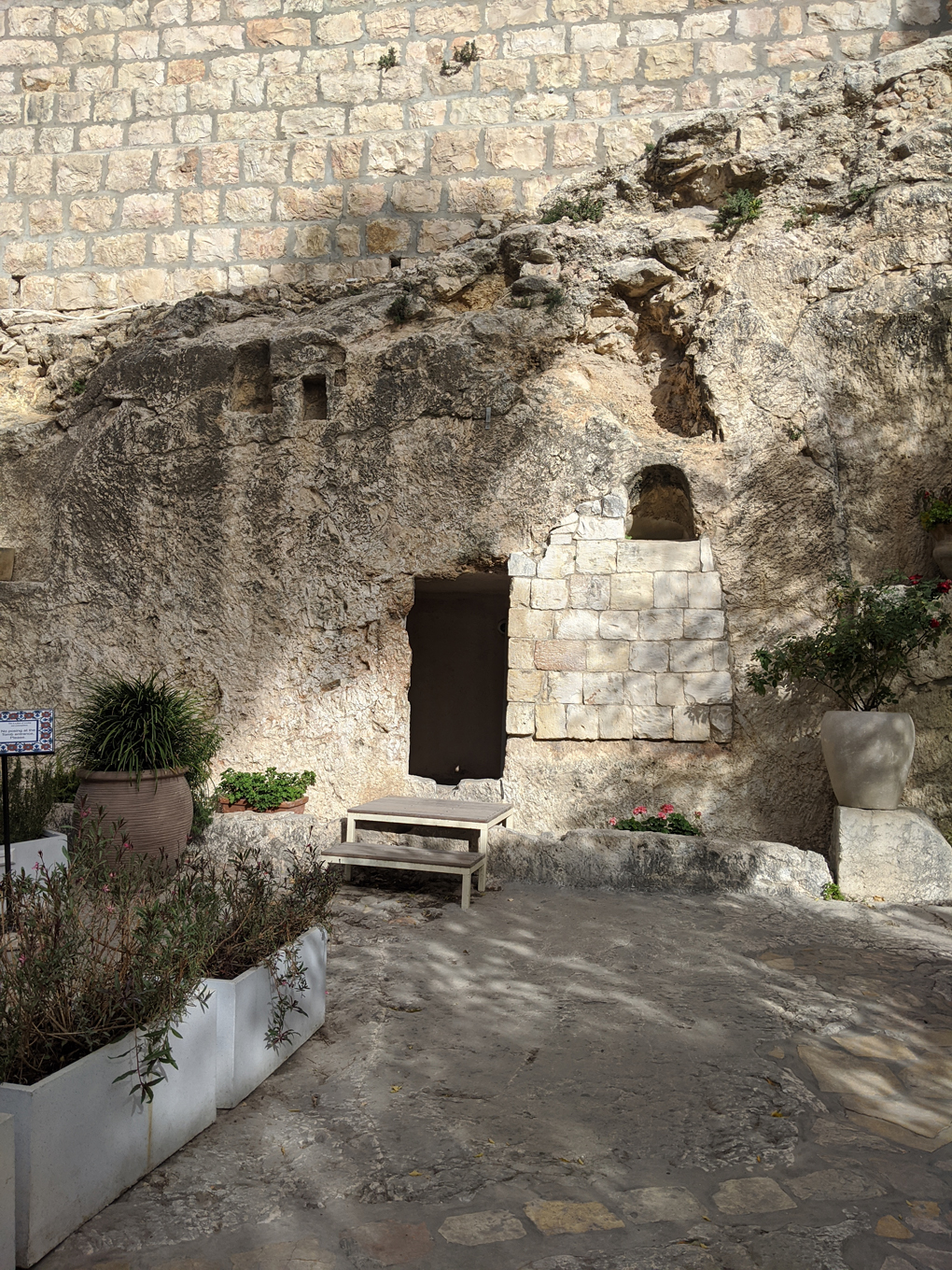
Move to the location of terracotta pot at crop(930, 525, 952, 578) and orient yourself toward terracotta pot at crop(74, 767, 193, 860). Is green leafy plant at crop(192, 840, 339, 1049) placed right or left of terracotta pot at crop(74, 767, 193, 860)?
left

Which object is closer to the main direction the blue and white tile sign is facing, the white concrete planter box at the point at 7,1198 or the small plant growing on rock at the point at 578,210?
the white concrete planter box

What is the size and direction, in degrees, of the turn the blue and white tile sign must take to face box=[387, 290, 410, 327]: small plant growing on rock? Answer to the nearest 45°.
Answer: approximately 135° to its left

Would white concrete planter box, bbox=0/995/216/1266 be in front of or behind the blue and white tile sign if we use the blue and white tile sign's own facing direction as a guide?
in front

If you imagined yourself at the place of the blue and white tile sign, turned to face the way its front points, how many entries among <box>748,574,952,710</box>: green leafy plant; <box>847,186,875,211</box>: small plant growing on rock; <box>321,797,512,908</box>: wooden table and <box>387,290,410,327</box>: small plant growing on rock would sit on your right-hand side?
0

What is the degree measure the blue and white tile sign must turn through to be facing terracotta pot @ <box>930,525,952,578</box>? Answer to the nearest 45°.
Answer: approximately 90° to its left

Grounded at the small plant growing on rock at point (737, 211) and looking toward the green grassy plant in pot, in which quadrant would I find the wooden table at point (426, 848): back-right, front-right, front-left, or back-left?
front-left

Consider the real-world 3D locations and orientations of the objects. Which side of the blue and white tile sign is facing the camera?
front

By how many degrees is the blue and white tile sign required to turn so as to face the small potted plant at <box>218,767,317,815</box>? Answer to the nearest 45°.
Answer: approximately 135° to its left

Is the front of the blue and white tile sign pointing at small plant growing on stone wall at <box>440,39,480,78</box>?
no

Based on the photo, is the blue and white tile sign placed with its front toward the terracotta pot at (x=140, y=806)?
no

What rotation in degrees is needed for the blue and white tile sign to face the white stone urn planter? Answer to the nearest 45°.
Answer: approximately 90° to its left

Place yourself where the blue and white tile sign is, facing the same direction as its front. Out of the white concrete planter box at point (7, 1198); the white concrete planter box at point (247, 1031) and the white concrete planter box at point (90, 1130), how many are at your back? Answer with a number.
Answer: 0

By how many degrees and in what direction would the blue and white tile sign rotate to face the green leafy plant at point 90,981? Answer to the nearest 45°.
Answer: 0° — it already faces it

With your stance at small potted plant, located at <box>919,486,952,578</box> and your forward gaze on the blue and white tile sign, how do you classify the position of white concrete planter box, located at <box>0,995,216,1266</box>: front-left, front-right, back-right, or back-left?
front-left

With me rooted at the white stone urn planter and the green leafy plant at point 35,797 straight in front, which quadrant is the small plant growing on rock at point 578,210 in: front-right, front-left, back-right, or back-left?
front-right
